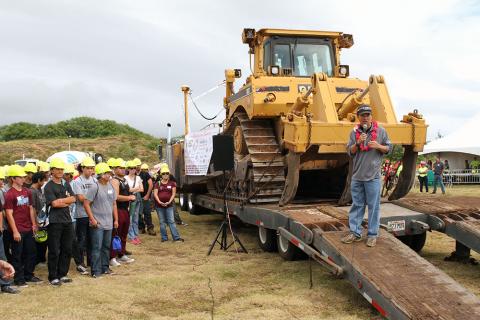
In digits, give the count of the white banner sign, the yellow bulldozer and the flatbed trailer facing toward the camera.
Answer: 1

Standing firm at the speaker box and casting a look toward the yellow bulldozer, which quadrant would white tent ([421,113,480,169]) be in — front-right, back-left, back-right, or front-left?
front-left

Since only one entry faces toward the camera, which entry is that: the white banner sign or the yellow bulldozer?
the white banner sign

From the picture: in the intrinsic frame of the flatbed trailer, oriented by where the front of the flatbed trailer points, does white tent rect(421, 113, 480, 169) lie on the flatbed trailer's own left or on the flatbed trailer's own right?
on the flatbed trailer's own right

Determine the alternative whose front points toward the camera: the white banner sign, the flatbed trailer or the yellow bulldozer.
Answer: the white banner sign

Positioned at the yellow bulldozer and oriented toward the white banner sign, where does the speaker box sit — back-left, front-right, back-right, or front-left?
front-left

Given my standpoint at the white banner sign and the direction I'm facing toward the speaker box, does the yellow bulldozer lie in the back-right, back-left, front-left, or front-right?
front-left

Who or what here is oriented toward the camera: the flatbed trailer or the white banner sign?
the white banner sign

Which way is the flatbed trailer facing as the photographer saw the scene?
facing away from the viewer and to the left of the viewer

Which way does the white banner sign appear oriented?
toward the camera

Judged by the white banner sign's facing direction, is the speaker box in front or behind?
in front

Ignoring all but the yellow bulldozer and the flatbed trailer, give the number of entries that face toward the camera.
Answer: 0

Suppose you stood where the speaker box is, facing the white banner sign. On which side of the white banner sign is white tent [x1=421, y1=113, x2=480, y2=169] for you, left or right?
right
